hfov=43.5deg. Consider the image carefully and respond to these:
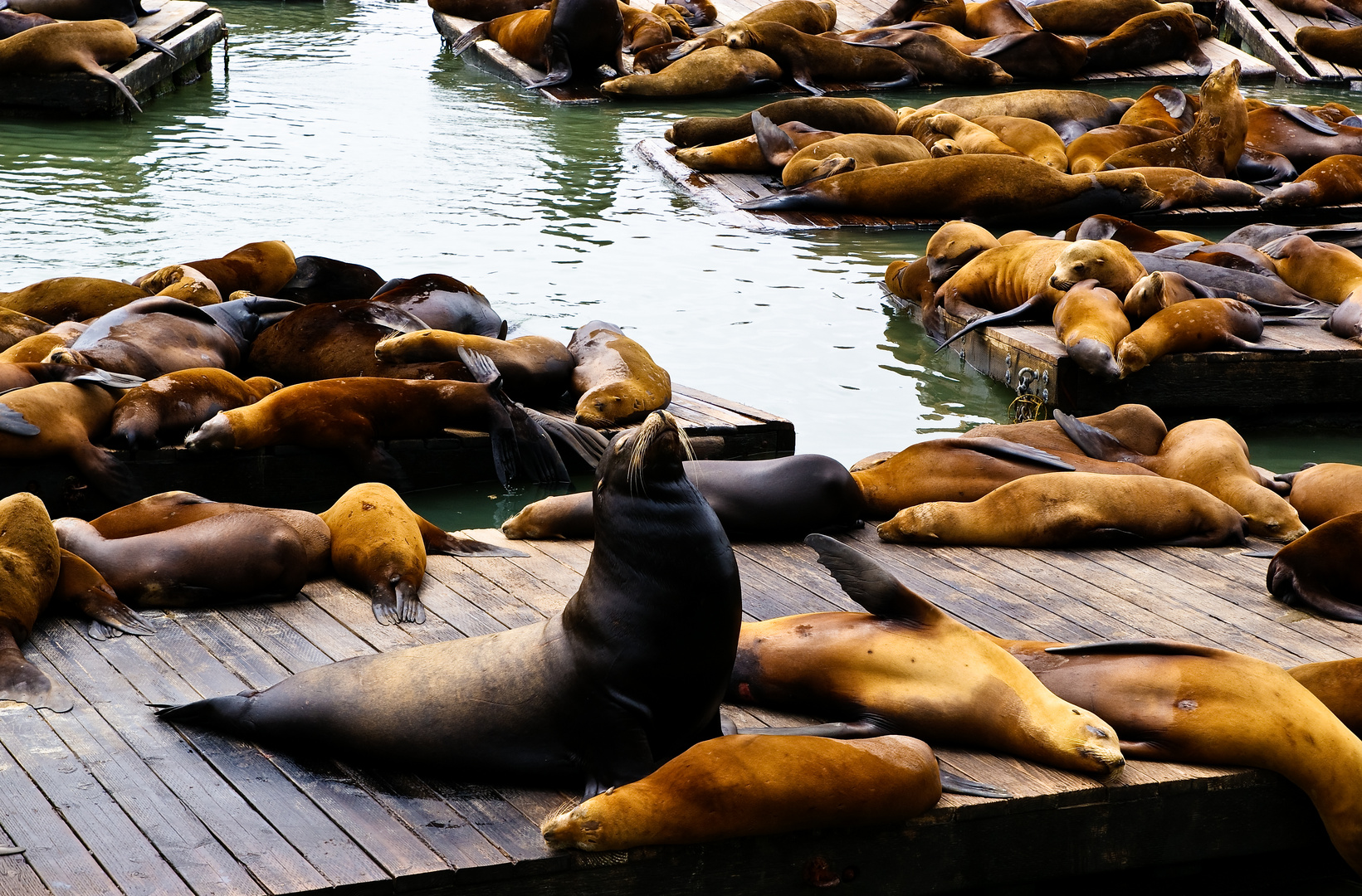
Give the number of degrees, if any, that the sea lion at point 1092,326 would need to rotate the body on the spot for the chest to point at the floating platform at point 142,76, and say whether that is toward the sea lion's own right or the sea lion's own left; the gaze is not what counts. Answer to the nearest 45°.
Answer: approximately 135° to the sea lion's own right

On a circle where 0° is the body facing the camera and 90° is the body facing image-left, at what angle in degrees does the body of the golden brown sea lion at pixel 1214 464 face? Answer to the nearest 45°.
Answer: approximately 315°

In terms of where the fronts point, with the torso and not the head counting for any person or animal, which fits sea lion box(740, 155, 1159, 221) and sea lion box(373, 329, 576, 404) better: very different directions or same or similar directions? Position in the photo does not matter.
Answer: very different directions

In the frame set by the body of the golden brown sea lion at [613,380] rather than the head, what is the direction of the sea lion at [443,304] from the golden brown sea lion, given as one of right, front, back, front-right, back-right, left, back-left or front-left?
right

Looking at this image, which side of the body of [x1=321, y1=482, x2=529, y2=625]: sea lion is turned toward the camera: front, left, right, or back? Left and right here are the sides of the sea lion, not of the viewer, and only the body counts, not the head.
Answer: back

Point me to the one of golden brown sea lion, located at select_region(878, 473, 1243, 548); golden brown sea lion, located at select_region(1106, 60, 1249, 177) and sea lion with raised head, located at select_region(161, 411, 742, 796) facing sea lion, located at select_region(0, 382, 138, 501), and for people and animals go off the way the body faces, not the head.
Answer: golden brown sea lion, located at select_region(878, 473, 1243, 548)

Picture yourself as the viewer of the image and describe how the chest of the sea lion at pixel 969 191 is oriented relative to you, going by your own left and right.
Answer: facing to the right of the viewer

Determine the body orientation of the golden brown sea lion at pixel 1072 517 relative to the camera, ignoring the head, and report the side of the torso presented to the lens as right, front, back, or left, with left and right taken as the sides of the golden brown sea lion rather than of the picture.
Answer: left

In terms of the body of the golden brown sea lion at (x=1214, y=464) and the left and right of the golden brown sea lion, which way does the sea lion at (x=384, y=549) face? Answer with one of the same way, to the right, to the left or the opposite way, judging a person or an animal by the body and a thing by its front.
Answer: the opposite way

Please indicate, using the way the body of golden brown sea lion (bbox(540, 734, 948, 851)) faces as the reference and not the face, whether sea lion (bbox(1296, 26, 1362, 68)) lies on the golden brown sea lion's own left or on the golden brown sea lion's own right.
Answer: on the golden brown sea lion's own right

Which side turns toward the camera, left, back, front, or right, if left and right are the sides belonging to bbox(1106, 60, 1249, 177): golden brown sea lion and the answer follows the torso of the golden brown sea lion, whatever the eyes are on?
right

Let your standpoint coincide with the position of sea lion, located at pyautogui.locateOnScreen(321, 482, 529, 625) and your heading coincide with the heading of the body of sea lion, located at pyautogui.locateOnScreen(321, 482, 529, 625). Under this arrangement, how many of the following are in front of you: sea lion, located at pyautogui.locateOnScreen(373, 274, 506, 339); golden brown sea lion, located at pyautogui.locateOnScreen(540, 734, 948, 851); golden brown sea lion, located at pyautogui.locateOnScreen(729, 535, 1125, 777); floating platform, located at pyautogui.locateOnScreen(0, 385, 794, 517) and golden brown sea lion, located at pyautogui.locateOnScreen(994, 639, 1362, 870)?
2

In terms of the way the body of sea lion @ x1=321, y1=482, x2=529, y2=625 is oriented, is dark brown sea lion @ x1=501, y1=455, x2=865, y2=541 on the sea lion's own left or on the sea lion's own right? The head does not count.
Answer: on the sea lion's own right
